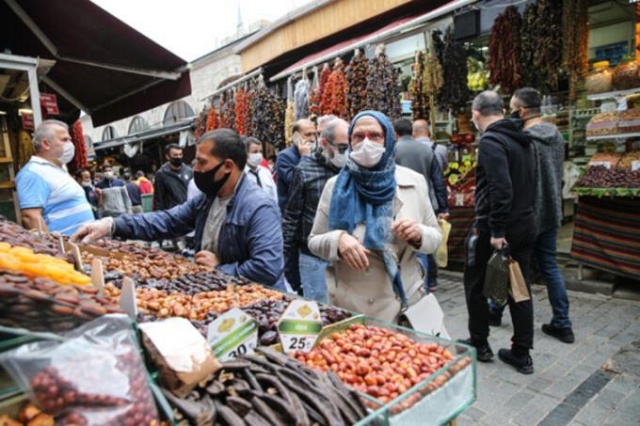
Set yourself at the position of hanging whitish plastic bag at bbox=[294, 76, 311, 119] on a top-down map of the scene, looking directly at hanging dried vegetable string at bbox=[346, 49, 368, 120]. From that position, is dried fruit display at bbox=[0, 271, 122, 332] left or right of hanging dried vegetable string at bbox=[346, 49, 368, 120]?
right

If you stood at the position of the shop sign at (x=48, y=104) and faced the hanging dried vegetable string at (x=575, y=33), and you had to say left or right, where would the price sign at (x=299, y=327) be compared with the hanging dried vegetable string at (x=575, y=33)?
right

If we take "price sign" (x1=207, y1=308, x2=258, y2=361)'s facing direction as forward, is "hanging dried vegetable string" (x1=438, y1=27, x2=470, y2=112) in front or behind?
behind

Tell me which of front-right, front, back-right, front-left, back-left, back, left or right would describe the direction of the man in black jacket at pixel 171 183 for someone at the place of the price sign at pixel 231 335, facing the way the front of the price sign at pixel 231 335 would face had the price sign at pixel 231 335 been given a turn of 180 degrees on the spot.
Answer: front

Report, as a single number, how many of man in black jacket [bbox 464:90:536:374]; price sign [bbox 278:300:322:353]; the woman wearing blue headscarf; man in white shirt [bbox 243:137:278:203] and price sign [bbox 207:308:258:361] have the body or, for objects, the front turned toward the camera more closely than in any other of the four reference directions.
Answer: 4

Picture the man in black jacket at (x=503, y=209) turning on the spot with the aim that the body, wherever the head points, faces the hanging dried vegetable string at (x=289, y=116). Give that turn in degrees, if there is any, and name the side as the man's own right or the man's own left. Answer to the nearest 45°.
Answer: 0° — they already face it

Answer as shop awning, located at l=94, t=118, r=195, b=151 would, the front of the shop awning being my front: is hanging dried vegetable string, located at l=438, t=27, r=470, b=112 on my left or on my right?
on my left

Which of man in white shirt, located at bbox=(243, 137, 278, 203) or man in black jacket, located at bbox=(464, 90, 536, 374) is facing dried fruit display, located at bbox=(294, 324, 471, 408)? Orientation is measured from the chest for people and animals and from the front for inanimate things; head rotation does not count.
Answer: the man in white shirt

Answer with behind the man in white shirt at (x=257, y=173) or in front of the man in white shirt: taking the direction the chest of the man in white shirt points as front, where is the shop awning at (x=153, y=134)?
behind

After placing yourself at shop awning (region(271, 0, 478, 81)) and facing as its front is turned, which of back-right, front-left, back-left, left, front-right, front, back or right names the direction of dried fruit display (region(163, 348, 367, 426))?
front-left

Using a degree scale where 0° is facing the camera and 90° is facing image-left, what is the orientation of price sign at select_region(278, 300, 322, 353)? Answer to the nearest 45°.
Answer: approximately 0°

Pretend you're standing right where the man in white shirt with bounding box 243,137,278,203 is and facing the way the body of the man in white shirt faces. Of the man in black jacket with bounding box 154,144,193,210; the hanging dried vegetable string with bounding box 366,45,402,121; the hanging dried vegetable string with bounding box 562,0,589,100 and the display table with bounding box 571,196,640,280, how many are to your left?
3

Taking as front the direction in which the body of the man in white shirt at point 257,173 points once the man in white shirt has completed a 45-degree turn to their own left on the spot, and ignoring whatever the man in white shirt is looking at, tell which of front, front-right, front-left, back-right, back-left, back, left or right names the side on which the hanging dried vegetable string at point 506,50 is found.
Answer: front-left

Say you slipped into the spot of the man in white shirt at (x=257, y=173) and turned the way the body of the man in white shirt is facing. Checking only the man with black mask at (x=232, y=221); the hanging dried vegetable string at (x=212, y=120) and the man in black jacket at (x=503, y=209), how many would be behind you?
1
